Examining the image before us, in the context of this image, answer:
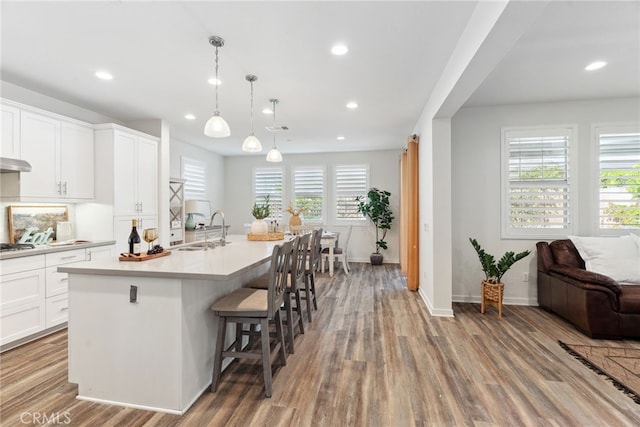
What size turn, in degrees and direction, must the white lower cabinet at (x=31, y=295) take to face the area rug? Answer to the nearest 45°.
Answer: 0° — it already faces it

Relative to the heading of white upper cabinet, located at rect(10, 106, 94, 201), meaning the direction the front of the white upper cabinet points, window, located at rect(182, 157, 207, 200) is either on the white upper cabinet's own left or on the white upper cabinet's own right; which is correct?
on the white upper cabinet's own left

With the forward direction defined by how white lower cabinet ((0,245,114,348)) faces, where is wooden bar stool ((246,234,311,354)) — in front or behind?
in front

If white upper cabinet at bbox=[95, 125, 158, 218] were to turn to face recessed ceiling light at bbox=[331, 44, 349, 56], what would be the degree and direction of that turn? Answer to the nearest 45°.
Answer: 0° — it already faces it

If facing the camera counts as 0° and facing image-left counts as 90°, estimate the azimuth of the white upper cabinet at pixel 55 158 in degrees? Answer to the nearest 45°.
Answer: approximately 315°

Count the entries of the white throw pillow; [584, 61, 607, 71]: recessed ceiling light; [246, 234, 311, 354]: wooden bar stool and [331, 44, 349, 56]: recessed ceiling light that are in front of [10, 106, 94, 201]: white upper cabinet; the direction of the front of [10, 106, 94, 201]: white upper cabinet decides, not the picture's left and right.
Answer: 4

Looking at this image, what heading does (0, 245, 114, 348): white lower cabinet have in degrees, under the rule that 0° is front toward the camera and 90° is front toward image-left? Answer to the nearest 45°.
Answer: approximately 315°

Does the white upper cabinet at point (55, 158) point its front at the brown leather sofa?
yes

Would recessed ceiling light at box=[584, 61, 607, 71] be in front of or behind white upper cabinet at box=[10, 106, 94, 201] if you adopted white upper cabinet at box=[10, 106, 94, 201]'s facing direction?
in front

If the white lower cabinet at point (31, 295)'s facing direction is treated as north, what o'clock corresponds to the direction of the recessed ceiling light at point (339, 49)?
The recessed ceiling light is roughly at 12 o'clock from the white lower cabinet.

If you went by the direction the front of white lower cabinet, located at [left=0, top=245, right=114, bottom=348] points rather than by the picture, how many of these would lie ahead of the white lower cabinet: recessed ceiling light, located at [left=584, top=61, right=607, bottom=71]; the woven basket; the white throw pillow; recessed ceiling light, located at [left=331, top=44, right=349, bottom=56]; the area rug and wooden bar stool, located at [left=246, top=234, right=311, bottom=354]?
6
